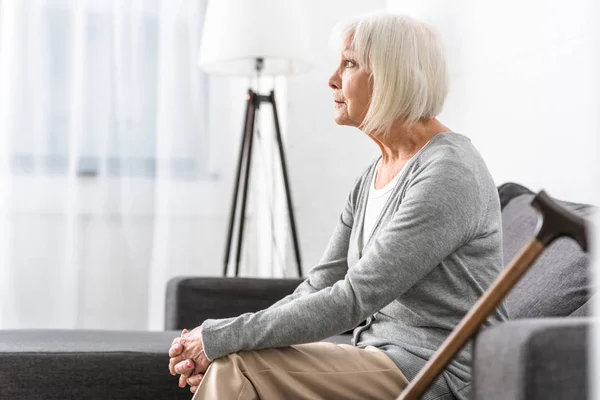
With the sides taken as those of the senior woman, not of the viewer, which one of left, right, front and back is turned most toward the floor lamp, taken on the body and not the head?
right

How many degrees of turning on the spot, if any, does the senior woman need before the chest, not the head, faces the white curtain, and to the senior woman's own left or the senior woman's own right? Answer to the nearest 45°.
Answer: approximately 45° to the senior woman's own right

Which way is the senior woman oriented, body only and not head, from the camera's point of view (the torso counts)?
to the viewer's left

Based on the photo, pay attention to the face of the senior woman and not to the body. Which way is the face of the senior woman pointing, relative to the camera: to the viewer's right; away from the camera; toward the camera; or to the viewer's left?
to the viewer's left
